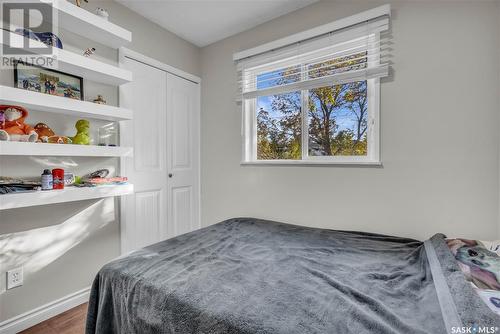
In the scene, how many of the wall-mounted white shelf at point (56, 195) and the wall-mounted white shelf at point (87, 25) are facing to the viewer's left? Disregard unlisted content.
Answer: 0

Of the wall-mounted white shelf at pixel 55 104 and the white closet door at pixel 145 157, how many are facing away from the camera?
0

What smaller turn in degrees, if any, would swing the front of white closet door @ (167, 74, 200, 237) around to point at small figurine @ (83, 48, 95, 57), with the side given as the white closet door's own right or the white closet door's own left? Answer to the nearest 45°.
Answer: approximately 90° to the white closet door's own right

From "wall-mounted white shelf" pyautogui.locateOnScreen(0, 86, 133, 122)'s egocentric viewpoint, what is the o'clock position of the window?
The window is roughly at 11 o'clock from the wall-mounted white shelf.

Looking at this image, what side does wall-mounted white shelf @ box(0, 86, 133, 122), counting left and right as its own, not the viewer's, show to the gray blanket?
front

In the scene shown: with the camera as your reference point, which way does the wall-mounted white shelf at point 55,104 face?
facing the viewer and to the right of the viewer
